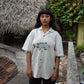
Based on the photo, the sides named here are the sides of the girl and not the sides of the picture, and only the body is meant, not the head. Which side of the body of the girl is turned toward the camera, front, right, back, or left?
front
